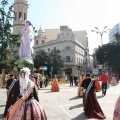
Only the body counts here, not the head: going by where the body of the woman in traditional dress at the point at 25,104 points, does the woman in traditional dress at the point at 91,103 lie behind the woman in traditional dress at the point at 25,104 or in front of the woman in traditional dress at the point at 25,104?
in front

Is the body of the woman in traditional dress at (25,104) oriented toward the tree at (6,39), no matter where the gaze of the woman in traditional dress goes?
yes

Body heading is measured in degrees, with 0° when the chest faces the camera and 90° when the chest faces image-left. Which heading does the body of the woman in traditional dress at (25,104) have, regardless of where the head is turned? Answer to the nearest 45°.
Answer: approximately 180°
